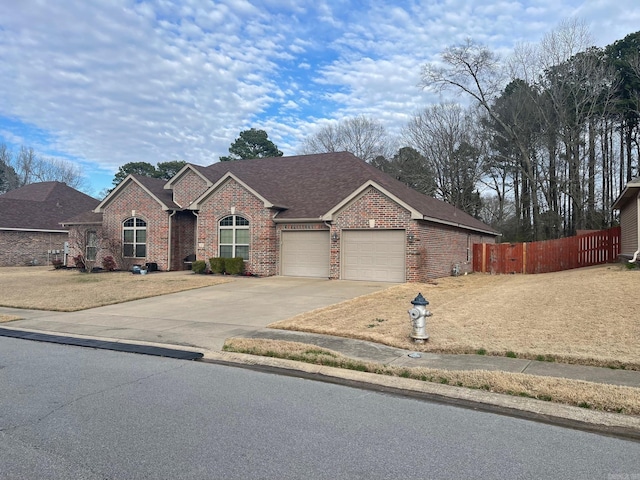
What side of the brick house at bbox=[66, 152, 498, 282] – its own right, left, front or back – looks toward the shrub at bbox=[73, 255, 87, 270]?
right

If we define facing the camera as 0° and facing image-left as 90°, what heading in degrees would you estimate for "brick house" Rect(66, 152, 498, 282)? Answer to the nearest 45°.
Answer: approximately 45°

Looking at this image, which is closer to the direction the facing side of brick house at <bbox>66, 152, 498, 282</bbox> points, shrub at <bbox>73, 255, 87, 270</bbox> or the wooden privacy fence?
the shrub

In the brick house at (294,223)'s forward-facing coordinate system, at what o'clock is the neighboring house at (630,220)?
The neighboring house is roughly at 8 o'clock from the brick house.

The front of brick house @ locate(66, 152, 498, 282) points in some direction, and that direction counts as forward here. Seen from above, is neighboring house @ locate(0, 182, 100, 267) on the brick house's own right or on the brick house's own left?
on the brick house's own right

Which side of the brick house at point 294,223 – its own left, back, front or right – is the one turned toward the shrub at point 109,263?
right

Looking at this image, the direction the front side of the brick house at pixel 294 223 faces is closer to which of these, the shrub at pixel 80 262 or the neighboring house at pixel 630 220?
the shrub
